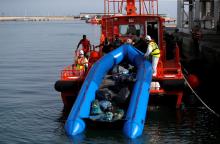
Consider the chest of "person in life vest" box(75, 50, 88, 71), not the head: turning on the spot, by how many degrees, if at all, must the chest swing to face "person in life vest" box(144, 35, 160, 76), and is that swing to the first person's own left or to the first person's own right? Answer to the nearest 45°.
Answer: approximately 45° to the first person's own left

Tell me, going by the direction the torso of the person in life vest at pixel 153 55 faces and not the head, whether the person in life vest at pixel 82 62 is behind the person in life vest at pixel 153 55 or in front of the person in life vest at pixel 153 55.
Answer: in front

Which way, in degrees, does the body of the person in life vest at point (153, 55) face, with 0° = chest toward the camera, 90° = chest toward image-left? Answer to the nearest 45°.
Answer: approximately 90°
